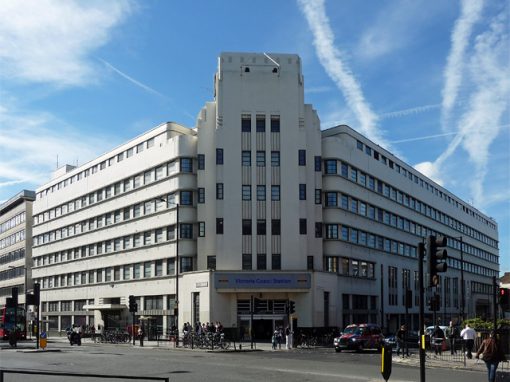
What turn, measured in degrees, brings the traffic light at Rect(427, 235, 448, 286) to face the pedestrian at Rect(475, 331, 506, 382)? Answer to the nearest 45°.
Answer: approximately 45° to its left

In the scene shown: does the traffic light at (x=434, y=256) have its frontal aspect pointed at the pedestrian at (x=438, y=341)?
no

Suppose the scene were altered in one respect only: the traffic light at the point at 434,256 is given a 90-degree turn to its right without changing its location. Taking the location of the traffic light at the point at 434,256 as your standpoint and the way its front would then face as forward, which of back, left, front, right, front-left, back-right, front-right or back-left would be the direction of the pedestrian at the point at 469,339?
back
